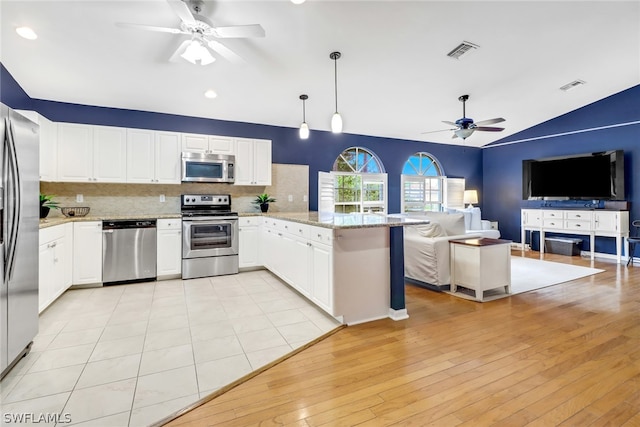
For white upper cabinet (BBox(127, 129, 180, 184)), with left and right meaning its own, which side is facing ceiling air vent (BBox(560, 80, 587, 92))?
left

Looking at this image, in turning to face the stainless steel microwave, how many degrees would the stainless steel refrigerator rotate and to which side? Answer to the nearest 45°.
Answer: approximately 45° to its left

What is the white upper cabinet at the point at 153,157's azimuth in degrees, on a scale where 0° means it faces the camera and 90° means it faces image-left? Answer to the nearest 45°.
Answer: approximately 0°

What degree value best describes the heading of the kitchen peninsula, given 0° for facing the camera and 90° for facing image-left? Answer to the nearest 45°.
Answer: approximately 45°

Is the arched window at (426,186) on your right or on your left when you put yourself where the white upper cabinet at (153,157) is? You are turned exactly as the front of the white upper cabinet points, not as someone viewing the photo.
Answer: on your left

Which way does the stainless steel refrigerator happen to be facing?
to the viewer's right

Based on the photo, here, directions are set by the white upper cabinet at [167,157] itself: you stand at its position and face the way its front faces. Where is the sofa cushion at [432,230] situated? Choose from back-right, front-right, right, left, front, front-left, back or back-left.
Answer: front-left

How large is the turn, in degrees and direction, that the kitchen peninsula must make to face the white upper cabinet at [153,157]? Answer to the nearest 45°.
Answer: approximately 90° to its right

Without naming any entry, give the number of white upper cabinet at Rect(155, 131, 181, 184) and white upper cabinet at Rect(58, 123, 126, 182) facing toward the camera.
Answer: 2

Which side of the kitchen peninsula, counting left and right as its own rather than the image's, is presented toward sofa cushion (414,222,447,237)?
back

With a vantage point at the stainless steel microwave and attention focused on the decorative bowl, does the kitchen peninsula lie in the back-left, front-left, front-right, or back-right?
back-left

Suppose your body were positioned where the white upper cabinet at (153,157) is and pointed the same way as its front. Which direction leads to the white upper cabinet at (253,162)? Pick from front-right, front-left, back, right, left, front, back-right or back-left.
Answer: left

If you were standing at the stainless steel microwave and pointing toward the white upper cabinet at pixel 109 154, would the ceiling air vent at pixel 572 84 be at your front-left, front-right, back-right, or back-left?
back-left
